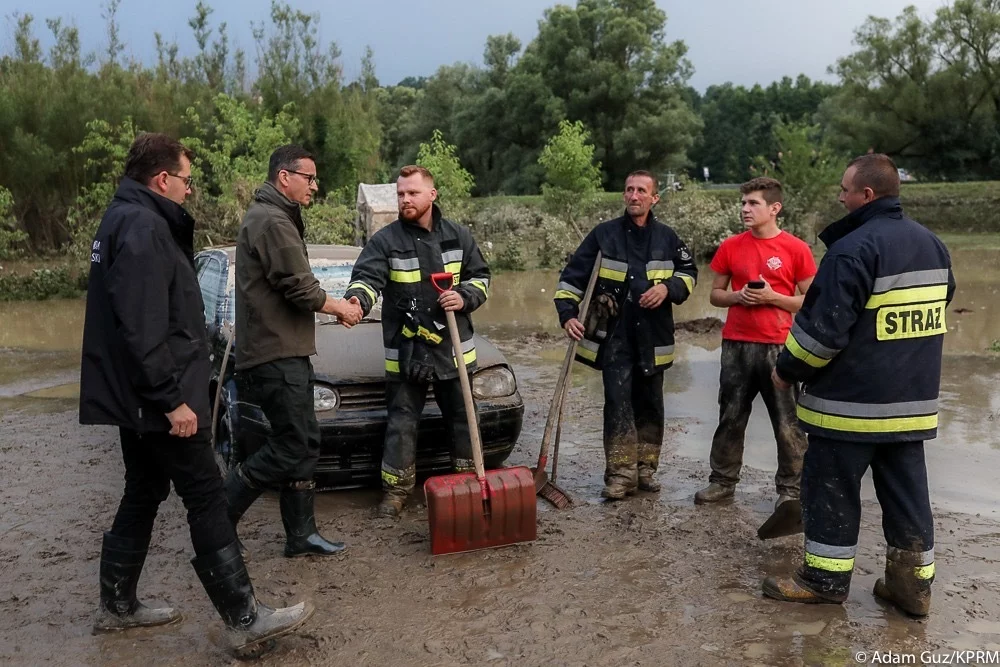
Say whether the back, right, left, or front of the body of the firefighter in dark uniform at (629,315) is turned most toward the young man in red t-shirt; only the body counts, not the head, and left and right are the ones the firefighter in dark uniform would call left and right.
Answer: left

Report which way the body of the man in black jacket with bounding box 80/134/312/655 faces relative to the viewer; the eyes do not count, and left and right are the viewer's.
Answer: facing to the right of the viewer

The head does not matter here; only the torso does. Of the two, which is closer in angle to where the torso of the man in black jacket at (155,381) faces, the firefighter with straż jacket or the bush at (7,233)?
the firefighter with straż jacket

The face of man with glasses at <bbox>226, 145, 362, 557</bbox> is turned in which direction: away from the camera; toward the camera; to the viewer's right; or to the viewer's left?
to the viewer's right

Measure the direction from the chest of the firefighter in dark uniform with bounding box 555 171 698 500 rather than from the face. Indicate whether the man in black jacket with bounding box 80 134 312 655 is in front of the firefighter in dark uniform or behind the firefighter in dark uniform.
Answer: in front

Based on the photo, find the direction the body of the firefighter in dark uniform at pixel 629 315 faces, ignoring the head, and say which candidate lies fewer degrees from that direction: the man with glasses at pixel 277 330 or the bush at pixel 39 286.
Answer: the man with glasses

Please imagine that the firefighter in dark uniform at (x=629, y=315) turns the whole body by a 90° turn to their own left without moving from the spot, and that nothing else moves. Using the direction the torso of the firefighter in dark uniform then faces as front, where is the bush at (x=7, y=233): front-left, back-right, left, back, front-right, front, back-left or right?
back-left

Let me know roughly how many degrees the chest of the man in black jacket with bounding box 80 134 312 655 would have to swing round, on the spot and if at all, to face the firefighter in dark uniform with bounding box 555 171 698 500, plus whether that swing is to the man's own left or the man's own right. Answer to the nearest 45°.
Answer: approximately 45° to the man's own left

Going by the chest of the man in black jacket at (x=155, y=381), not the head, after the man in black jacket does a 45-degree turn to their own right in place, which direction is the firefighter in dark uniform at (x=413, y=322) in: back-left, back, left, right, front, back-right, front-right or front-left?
left

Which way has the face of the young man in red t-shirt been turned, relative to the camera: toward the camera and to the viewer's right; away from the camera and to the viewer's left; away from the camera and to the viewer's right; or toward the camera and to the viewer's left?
toward the camera and to the viewer's left

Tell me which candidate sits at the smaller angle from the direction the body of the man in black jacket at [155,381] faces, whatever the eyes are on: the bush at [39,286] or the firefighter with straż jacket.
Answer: the firefighter with straż jacket

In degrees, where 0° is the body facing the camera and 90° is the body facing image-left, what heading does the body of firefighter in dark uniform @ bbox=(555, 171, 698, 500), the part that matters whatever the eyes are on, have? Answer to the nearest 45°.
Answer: approximately 0°

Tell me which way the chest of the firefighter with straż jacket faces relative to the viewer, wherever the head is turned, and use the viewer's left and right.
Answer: facing away from the viewer and to the left of the viewer
